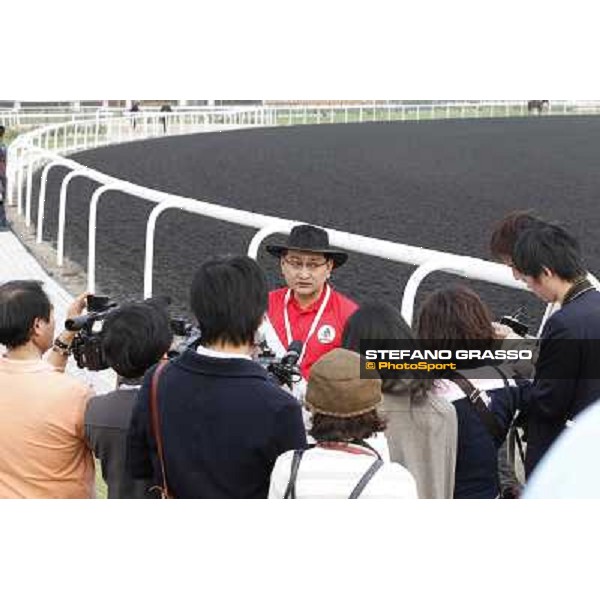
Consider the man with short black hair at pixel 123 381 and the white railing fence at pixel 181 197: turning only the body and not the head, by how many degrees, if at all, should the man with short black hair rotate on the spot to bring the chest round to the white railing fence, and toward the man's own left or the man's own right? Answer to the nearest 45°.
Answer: approximately 45° to the man's own left

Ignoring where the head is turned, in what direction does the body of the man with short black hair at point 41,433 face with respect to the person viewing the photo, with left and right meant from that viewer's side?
facing away from the viewer and to the right of the viewer

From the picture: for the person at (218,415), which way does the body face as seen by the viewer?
away from the camera

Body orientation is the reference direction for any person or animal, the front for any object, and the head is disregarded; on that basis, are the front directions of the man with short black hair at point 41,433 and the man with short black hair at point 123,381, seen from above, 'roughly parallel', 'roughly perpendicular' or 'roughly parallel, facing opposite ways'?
roughly parallel

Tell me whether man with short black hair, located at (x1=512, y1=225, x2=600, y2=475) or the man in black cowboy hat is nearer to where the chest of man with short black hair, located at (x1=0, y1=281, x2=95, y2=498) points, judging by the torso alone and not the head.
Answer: the man in black cowboy hat

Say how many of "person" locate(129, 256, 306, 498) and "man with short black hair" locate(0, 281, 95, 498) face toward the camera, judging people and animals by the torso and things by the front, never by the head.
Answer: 0

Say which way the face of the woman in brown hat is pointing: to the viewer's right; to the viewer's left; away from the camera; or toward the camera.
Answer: away from the camera

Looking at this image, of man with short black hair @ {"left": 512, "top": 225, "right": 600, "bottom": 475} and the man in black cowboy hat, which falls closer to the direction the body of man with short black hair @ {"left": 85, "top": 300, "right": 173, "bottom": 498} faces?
the man in black cowboy hat

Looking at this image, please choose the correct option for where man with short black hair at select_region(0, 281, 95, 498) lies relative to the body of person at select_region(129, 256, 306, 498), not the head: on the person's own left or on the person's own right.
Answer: on the person's own left

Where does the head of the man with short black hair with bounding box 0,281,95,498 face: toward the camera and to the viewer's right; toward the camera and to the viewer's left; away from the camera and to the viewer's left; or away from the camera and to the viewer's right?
away from the camera and to the viewer's right

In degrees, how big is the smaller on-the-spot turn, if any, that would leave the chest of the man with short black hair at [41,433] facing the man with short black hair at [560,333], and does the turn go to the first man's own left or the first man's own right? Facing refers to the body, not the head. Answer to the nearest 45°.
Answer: approximately 45° to the first man's own right

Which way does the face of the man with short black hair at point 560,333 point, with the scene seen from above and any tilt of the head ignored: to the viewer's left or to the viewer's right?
to the viewer's left

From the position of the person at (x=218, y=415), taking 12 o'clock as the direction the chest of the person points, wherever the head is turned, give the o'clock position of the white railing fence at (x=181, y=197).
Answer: The white railing fence is roughly at 12 o'clock from the person.

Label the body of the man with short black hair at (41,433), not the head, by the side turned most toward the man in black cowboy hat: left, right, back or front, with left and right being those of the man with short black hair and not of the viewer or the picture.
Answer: front

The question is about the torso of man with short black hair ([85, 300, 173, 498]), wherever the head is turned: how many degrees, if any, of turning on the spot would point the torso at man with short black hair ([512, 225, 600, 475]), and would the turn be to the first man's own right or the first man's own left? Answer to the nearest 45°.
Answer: approximately 45° to the first man's own right

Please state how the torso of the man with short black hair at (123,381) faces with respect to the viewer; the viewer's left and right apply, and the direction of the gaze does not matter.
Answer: facing away from the viewer and to the right of the viewer

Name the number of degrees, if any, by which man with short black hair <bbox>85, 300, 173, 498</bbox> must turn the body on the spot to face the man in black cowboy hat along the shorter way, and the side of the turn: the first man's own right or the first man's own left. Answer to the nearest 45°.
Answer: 0° — they already face them

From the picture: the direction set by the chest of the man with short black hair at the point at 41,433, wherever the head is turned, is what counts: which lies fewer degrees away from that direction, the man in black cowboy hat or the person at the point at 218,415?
the man in black cowboy hat

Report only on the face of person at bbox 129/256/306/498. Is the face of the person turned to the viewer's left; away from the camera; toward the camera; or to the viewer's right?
away from the camera

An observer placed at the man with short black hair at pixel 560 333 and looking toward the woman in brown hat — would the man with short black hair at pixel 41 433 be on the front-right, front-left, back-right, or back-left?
front-right
